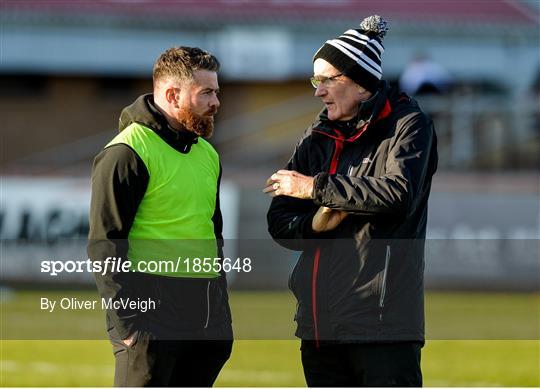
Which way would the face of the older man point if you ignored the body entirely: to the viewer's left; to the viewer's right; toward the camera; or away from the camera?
to the viewer's left

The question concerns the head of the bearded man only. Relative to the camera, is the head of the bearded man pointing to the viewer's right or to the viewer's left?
to the viewer's right

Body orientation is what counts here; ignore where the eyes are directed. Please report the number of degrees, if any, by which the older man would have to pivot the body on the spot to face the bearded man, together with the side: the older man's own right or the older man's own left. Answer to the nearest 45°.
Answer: approximately 45° to the older man's own right

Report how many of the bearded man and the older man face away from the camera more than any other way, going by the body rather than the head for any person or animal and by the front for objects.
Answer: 0

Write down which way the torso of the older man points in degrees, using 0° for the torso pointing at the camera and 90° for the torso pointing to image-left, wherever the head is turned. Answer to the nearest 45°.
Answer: approximately 45°

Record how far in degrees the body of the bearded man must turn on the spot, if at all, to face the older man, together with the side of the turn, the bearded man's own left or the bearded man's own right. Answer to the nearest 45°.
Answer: approximately 45° to the bearded man's own left

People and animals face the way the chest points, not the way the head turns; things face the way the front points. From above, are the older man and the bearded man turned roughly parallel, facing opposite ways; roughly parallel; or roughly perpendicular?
roughly perpendicular
